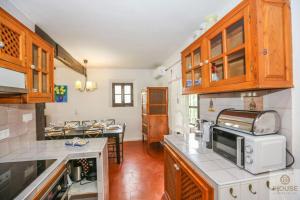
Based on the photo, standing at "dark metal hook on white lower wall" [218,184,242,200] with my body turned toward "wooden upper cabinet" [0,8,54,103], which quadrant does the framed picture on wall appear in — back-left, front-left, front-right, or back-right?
front-right

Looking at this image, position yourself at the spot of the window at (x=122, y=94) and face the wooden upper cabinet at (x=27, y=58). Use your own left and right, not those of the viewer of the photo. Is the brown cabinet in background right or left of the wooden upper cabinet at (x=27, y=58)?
left

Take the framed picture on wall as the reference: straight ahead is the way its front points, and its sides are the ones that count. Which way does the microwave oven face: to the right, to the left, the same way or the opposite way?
to the right

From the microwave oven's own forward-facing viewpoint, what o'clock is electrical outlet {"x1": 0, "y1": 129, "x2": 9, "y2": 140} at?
The electrical outlet is roughly at 1 o'clock from the microwave oven.

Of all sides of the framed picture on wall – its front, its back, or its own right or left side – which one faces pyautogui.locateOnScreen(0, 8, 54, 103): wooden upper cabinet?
front

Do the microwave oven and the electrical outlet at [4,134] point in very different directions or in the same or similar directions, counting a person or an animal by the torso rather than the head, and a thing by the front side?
very different directions

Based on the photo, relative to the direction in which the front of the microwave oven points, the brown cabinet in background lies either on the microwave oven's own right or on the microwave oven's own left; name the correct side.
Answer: on the microwave oven's own right

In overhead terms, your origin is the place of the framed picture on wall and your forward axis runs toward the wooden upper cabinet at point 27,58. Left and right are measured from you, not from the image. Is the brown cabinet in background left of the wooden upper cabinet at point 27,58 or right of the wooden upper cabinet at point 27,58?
left

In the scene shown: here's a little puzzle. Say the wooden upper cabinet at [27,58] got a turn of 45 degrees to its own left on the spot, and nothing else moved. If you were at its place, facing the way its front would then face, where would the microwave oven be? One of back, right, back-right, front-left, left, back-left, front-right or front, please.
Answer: front-right

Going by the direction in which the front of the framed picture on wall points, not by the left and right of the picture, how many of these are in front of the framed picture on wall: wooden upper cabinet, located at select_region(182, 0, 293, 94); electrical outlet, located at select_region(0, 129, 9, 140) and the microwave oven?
3

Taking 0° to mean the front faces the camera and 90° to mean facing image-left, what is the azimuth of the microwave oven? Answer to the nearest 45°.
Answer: approximately 45°

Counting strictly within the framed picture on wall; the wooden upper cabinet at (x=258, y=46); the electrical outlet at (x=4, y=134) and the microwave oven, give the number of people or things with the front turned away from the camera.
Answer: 0

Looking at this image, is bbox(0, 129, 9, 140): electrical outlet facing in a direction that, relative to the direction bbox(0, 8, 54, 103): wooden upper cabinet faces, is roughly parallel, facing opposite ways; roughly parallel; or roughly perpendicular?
roughly parallel

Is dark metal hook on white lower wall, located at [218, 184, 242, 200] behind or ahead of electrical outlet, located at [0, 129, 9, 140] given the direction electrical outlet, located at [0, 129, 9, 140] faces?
ahead

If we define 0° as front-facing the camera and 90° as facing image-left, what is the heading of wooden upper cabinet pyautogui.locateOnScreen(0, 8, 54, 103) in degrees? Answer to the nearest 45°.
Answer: approximately 315°

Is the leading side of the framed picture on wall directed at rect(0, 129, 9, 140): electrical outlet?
yes

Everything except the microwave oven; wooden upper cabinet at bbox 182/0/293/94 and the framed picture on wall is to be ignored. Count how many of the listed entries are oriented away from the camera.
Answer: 0

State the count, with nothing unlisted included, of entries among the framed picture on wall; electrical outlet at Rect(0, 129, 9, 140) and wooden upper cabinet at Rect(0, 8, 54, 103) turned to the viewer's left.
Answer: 0

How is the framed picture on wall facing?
toward the camera

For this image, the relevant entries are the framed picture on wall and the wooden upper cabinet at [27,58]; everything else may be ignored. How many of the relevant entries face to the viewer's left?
0

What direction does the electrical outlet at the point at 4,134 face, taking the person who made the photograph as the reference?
facing the viewer and to the right of the viewer
